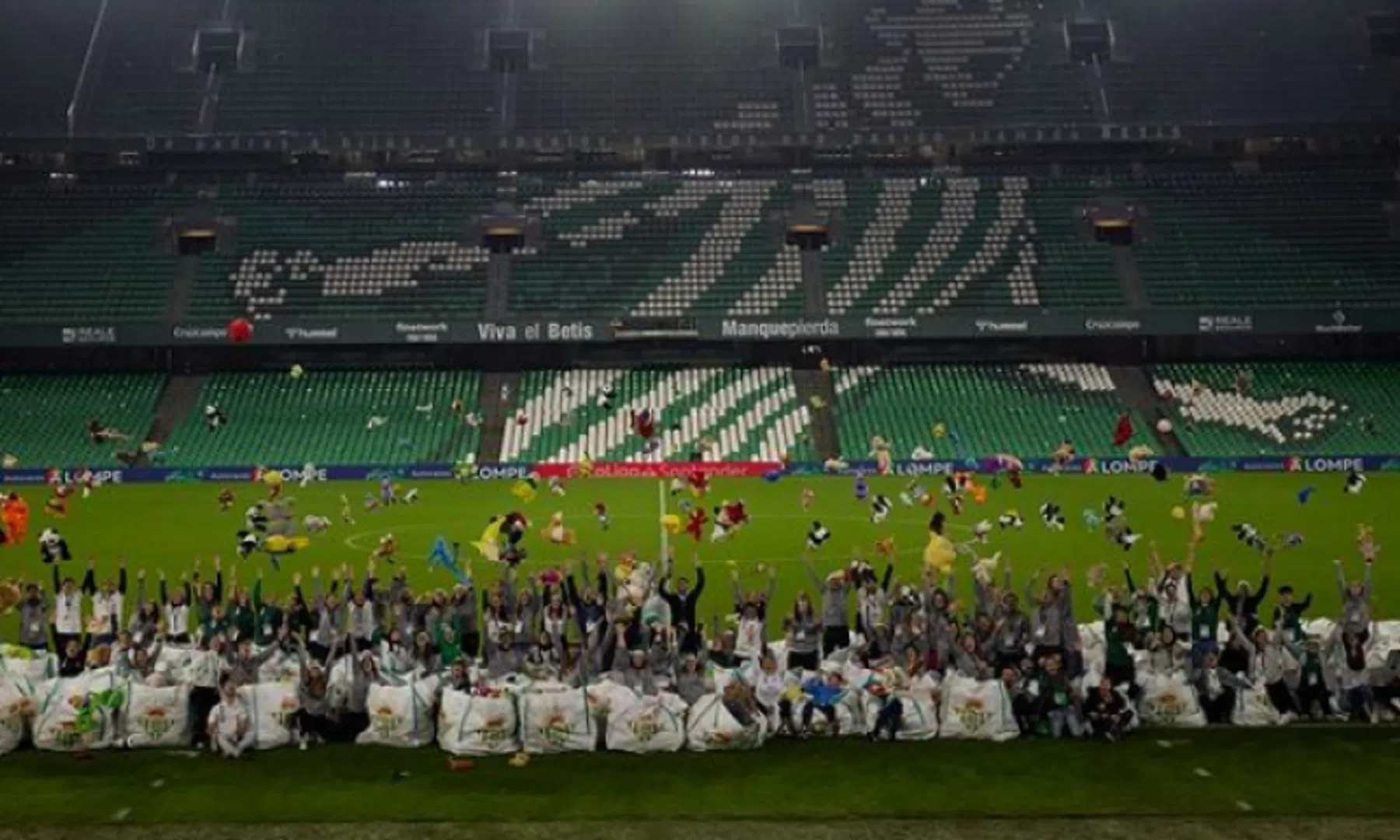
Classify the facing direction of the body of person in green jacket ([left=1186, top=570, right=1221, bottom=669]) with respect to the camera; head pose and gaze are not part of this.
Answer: toward the camera

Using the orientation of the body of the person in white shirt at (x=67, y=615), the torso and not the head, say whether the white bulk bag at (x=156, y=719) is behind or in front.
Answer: in front

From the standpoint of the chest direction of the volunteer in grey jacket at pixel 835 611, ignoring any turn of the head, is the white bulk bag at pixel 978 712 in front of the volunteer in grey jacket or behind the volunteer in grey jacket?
in front

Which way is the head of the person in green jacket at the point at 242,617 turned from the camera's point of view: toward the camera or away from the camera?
toward the camera

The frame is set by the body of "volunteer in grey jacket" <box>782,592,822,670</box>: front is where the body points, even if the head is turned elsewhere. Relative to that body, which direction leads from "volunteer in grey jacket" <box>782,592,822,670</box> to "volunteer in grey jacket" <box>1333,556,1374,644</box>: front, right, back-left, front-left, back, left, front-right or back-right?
left

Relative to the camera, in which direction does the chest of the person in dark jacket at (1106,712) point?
toward the camera

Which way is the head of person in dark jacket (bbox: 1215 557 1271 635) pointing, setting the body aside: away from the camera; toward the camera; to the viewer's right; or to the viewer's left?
toward the camera

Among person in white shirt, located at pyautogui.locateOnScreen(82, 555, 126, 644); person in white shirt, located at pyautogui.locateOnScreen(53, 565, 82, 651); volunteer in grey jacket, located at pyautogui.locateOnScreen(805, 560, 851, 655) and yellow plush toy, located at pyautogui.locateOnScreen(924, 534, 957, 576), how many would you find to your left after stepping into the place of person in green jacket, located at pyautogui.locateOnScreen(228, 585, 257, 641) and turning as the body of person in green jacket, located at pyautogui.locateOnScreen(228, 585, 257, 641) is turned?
2

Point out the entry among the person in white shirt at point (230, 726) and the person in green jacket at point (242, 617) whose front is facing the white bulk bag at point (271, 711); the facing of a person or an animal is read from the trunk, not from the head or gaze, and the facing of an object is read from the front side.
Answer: the person in green jacket

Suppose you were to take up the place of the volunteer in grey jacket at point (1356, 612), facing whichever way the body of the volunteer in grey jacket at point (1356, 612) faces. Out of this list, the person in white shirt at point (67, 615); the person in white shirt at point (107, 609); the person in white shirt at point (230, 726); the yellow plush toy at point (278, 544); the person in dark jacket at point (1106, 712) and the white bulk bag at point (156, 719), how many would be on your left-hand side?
0

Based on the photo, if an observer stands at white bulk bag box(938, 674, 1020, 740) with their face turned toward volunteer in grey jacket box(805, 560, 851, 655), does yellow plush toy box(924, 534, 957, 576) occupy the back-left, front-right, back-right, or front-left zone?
front-right

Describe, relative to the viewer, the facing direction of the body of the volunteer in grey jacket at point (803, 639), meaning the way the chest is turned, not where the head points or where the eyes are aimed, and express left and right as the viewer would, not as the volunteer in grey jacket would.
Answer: facing the viewer

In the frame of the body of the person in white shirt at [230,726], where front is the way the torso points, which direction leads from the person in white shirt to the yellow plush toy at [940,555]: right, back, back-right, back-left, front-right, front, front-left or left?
left

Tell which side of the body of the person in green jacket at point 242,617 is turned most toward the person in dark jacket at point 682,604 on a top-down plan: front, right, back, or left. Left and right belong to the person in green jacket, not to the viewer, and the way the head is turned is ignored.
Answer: left

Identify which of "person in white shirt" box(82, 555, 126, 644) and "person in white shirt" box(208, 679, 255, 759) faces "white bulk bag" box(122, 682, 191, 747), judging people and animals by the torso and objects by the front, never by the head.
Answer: "person in white shirt" box(82, 555, 126, 644)

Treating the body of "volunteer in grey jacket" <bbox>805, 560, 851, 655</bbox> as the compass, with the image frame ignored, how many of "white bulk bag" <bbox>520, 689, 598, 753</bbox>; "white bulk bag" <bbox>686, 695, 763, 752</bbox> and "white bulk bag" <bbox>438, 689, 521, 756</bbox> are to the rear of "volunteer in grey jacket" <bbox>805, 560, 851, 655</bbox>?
0

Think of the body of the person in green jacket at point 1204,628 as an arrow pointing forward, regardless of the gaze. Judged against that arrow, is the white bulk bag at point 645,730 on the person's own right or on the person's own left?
on the person's own right

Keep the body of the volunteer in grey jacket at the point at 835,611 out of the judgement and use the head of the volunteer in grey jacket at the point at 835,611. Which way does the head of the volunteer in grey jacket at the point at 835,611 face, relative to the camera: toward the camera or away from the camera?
toward the camera

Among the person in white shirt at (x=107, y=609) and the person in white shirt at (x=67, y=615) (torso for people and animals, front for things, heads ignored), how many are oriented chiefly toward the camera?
2

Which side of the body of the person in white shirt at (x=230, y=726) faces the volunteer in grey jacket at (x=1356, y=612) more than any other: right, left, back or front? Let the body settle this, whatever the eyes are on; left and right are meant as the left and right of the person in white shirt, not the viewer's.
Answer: left

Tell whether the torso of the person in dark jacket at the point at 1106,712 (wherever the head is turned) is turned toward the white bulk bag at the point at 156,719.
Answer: no

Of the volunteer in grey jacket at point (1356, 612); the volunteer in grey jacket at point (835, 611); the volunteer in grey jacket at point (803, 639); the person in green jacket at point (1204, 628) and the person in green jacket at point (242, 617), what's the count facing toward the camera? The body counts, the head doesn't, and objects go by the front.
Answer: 5
